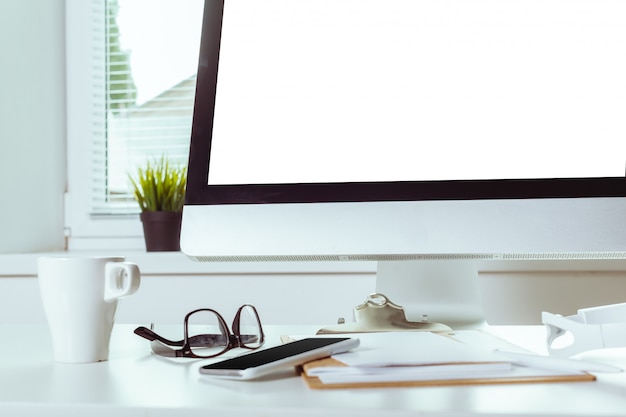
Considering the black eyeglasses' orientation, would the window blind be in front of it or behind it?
behind

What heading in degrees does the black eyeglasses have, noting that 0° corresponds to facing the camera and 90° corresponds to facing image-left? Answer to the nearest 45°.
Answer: approximately 315°

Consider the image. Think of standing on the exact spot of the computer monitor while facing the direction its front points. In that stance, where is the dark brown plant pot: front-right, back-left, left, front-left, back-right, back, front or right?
back-right

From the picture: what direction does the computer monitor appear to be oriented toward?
toward the camera

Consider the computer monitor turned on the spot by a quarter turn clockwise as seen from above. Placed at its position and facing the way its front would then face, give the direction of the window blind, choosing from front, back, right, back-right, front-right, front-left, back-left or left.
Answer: front-right

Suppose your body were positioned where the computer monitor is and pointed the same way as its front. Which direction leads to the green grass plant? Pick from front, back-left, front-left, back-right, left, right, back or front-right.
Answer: back-right

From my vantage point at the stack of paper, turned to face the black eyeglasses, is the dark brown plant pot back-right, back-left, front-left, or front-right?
front-right

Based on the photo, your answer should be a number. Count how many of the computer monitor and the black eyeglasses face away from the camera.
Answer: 0
